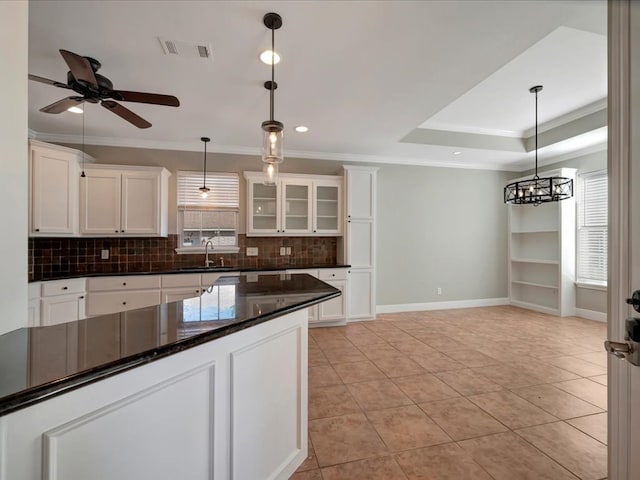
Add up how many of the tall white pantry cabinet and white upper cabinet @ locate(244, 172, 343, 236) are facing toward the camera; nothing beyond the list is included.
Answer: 2

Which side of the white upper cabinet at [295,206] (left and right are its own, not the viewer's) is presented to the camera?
front

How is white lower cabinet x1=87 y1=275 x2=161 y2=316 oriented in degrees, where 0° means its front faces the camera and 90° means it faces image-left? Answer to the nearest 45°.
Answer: approximately 315°

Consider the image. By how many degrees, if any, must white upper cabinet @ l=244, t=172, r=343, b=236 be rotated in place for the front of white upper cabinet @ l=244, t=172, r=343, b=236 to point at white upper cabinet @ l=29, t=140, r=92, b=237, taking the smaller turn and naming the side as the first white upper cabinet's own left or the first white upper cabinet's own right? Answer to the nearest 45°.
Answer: approximately 90° to the first white upper cabinet's own right

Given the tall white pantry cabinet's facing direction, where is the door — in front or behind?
in front

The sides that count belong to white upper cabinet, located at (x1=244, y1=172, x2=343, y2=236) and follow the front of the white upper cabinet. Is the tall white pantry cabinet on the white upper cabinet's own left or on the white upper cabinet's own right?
on the white upper cabinet's own left

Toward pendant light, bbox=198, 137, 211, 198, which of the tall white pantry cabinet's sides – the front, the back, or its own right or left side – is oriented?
right

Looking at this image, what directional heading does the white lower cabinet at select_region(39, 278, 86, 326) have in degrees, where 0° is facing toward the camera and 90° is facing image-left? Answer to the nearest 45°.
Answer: approximately 315°

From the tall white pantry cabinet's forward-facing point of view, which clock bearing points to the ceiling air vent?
The ceiling air vent is roughly at 1 o'clock from the tall white pantry cabinet.

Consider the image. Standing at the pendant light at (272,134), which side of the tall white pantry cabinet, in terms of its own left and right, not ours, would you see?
front

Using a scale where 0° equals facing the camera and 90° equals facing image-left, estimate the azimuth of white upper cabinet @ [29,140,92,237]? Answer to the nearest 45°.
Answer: approximately 315°

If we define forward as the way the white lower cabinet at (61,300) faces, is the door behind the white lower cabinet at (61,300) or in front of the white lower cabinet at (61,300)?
in front
